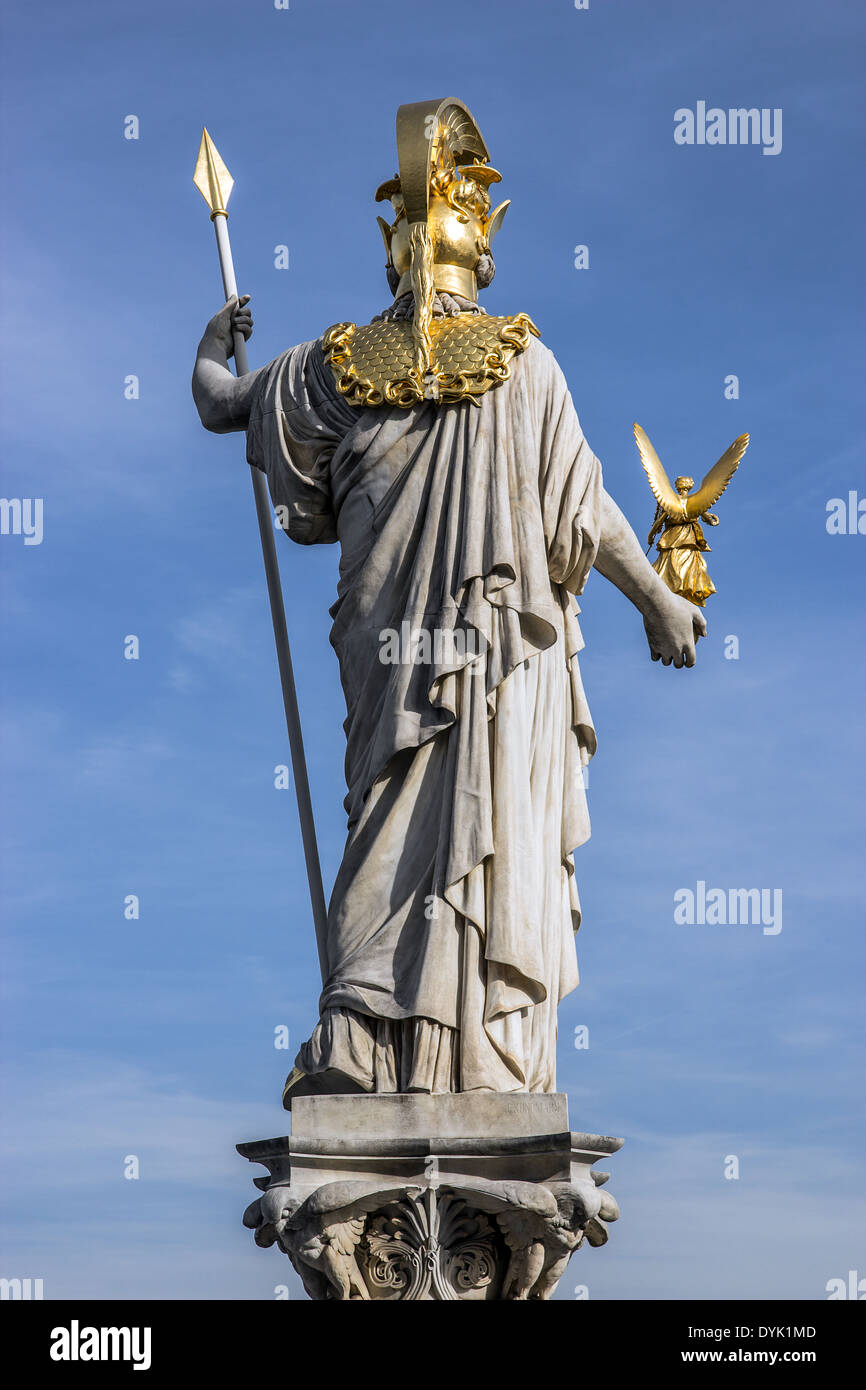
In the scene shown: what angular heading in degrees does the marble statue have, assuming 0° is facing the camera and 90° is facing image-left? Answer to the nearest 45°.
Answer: approximately 180°
